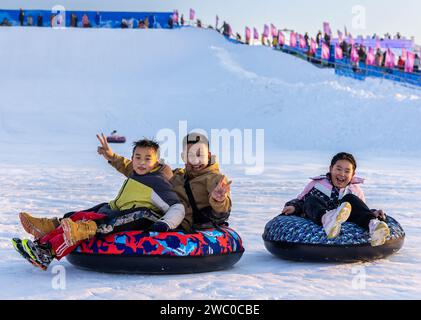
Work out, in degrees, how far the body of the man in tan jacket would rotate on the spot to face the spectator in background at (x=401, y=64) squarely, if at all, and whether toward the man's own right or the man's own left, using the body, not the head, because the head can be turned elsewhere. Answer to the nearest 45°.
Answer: approximately 180°

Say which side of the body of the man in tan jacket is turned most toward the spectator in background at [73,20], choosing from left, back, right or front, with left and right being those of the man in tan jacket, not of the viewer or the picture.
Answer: back

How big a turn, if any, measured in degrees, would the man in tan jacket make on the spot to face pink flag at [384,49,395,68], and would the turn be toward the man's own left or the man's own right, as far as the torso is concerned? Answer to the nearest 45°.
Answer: approximately 180°

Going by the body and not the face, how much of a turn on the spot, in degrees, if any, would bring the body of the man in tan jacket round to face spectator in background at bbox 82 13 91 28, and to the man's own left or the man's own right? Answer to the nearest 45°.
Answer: approximately 180°

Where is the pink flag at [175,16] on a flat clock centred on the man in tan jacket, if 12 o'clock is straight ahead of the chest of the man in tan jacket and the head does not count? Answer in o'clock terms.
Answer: The pink flag is roughly at 6 o'clock from the man in tan jacket.

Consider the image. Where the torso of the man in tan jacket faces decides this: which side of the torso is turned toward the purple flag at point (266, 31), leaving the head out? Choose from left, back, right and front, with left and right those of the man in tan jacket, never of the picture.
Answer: back

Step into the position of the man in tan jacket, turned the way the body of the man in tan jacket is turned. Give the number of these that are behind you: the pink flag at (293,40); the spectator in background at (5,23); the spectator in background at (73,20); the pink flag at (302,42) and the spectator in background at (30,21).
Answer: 5

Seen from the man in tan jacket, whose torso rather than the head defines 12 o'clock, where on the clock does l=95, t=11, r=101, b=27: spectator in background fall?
The spectator in background is roughly at 6 o'clock from the man in tan jacket.

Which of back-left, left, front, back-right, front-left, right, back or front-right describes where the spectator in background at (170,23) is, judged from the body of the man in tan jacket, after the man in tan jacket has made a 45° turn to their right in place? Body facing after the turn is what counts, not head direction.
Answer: back-right

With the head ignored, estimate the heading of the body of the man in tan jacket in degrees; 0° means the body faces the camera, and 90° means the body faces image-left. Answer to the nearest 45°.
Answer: approximately 0°

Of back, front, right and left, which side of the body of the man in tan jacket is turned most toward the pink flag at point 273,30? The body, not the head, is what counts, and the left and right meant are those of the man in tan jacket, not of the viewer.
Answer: back

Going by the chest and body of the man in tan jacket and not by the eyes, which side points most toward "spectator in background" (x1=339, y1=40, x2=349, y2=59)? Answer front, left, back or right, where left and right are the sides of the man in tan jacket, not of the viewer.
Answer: back

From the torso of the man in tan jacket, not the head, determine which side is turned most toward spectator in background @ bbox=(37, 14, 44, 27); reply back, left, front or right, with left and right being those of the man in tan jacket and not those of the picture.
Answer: back
